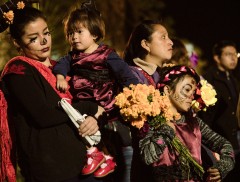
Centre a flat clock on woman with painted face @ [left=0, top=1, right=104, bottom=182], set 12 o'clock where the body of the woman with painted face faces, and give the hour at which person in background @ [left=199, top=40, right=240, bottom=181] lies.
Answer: The person in background is roughly at 9 o'clock from the woman with painted face.

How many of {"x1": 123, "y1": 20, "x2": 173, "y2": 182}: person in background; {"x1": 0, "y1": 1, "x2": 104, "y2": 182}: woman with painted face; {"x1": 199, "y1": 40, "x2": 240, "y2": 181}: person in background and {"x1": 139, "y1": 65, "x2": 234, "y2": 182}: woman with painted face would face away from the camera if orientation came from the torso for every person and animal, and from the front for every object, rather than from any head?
0

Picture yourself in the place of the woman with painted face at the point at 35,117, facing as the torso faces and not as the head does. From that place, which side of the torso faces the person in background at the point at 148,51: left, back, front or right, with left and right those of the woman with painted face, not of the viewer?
left

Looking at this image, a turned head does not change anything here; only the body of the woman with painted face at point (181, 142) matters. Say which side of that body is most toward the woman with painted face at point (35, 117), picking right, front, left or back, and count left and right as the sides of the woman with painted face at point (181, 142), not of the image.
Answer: right

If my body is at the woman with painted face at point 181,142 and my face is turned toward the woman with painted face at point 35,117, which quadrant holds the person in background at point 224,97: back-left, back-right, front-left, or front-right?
back-right

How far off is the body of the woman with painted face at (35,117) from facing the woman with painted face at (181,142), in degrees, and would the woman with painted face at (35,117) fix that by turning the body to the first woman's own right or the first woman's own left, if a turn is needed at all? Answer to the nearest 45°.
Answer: approximately 45° to the first woman's own left

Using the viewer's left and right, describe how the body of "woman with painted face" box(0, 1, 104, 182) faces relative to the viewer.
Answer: facing the viewer and to the right of the viewer

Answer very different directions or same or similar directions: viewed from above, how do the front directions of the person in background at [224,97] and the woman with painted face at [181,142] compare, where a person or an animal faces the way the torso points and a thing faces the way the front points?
same or similar directions

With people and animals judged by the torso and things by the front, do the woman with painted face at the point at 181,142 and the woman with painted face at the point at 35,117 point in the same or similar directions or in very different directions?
same or similar directions

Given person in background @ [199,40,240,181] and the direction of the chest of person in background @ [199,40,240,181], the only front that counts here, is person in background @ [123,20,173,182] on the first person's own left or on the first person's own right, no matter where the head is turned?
on the first person's own right
